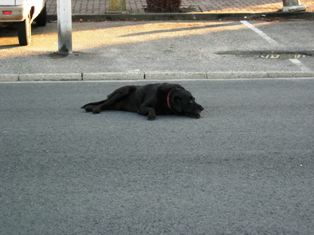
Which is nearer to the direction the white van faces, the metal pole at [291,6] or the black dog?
the metal pole

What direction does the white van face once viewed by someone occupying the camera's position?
facing away from the viewer and to the right of the viewer

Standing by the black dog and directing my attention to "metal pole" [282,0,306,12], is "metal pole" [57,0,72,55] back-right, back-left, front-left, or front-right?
front-left

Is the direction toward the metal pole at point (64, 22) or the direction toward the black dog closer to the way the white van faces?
the metal pole

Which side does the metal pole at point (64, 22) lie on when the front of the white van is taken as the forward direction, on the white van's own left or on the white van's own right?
on the white van's own right

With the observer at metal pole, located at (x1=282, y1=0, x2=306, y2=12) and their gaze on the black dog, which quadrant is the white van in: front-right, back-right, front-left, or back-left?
front-right

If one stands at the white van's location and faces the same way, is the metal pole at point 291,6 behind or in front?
in front

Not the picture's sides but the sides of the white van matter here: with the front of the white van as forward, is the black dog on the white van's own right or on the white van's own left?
on the white van's own right
